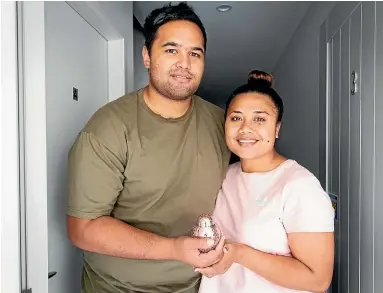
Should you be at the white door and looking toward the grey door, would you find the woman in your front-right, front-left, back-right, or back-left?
front-right

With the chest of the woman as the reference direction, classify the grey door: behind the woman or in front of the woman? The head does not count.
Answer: behind

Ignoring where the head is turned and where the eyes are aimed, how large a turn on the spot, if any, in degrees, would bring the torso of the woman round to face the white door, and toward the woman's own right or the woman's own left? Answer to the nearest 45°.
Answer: approximately 45° to the woman's own right

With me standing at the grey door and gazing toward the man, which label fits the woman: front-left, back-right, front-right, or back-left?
front-left

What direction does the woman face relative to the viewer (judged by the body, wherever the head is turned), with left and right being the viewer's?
facing the viewer and to the left of the viewer

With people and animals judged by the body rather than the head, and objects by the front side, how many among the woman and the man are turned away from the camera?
0

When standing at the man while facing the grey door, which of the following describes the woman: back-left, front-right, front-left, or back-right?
front-right

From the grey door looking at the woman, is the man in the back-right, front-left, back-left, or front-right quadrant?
front-right

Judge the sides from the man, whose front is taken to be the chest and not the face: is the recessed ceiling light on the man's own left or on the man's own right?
on the man's own left

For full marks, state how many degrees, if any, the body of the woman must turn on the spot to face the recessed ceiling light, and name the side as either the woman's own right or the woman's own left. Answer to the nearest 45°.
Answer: approximately 135° to the woman's own right

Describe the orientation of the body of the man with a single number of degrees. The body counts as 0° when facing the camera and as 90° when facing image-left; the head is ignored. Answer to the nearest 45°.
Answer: approximately 315°

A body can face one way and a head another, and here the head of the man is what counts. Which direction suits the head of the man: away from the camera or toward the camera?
toward the camera
